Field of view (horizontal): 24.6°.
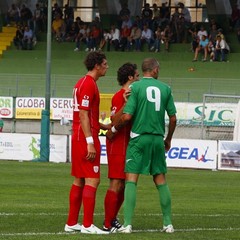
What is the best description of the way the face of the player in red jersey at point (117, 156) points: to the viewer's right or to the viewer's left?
to the viewer's right

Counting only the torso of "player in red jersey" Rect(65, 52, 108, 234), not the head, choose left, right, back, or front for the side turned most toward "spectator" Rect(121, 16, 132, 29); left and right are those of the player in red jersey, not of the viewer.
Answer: left

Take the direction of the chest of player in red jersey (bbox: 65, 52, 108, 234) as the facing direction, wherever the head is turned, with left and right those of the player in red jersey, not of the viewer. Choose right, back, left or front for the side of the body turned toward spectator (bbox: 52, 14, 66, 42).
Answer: left

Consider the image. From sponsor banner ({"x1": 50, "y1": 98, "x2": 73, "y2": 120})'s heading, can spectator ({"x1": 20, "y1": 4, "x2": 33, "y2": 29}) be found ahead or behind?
behind

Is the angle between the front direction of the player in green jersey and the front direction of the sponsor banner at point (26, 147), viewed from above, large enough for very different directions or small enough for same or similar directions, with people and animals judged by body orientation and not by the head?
very different directions

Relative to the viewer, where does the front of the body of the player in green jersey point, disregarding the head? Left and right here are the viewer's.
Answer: facing away from the viewer

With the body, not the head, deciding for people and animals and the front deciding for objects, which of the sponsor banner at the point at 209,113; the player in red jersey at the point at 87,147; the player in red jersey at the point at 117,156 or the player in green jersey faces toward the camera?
the sponsor banner

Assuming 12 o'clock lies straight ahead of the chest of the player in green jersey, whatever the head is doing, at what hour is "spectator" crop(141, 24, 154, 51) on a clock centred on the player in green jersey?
The spectator is roughly at 12 o'clock from the player in green jersey.

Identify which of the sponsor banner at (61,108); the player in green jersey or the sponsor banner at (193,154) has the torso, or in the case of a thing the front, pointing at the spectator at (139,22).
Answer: the player in green jersey

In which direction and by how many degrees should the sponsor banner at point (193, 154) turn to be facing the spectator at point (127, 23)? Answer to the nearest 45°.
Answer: approximately 180°

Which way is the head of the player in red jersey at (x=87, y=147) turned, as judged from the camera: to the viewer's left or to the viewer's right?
to the viewer's right
